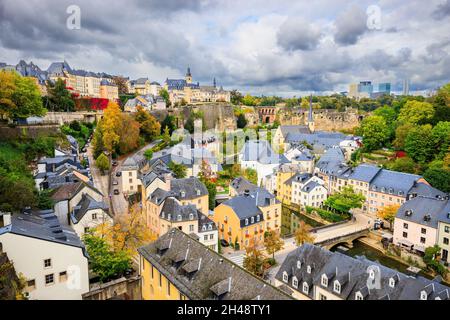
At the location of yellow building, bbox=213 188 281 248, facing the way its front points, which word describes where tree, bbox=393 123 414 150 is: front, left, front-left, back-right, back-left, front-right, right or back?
left

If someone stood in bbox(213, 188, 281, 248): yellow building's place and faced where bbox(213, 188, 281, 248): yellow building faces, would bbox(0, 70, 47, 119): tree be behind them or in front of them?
behind

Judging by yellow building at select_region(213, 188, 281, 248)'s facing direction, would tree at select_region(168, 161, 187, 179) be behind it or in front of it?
behind

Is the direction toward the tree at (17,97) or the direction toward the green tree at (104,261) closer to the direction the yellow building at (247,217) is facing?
the green tree

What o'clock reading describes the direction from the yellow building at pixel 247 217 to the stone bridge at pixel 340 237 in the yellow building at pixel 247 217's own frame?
The stone bridge is roughly at 10 o'clock from the yellow building.

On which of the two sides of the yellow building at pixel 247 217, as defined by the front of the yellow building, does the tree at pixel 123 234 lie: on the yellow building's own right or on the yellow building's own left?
on the yellow building's own right

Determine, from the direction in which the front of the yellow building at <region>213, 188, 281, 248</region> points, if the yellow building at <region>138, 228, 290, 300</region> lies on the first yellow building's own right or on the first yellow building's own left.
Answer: on the first yellow building's own right

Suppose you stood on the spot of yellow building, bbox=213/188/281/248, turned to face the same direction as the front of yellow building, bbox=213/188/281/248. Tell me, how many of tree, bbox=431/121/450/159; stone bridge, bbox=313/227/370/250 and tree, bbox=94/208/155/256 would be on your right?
1

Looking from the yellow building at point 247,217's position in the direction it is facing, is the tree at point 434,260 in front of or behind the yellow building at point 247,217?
in front

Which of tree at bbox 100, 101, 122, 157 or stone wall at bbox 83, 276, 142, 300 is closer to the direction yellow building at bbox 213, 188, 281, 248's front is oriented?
the stone wall
